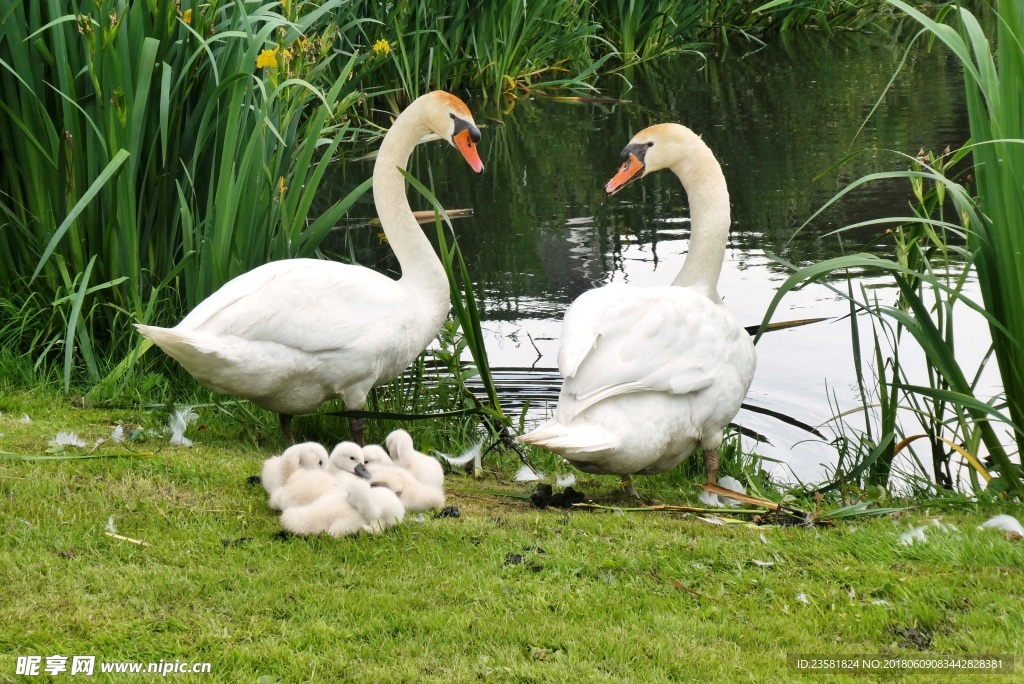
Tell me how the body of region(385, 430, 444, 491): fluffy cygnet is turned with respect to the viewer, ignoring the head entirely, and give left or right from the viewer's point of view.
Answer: facing to the left of the viewer

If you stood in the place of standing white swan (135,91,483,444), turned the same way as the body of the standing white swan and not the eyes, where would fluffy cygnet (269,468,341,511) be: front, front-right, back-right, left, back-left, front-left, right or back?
right

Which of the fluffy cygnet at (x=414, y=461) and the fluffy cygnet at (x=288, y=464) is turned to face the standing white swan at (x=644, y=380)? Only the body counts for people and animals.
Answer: the fluffy cygnet at (x=288, y=464)

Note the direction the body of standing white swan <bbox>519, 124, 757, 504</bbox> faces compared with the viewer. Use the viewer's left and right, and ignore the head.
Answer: facing away from the viewer and to the right of the viewer

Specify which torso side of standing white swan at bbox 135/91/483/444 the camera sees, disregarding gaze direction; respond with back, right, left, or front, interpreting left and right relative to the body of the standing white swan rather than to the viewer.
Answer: right

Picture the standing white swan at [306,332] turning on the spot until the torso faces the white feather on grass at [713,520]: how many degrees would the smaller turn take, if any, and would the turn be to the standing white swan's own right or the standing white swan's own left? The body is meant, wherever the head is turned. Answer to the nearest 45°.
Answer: approximately 45° to the standing white swan's own right

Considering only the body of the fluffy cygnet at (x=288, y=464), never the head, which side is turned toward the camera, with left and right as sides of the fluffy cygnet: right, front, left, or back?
right

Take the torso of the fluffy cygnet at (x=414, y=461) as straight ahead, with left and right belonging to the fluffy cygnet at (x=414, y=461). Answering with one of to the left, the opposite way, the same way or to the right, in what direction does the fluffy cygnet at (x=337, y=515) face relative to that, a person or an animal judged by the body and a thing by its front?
the opposite way

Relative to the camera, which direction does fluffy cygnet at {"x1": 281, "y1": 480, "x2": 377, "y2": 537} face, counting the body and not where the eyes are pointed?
to the viewer's right
